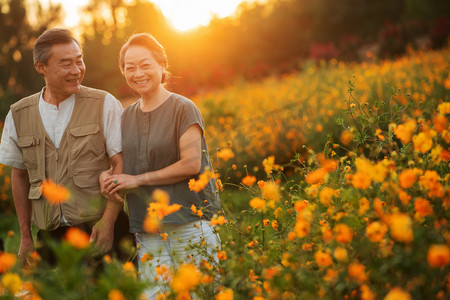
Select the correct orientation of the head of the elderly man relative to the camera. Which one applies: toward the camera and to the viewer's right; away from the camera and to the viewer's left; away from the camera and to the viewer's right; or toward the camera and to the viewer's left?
toward the camera and to the viewer's right

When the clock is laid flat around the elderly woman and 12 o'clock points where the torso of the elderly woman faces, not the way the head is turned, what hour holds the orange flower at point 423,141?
The orange flower is roughly at 9 o'clock from the elderly woman.

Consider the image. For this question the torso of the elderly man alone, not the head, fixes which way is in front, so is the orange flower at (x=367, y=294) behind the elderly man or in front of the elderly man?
in front

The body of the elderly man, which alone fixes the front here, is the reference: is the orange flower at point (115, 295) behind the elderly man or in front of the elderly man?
in front

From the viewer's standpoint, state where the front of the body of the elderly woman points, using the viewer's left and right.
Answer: facing the viewer and to the left of the viewer

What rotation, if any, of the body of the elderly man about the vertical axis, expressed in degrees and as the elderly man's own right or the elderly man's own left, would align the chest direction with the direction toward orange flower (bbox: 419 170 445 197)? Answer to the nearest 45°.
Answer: approximately 45° to the elderly man's own left

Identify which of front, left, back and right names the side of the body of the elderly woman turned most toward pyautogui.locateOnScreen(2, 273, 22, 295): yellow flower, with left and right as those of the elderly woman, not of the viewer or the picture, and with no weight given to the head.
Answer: front

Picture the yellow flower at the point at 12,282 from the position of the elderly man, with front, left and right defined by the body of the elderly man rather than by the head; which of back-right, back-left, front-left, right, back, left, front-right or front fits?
front

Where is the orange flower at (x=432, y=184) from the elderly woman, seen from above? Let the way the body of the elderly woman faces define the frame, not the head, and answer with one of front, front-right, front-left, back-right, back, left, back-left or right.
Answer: left

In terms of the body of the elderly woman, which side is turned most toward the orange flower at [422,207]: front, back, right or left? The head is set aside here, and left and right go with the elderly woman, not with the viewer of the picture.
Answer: left

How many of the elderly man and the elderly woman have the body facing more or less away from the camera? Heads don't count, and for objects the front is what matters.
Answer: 0

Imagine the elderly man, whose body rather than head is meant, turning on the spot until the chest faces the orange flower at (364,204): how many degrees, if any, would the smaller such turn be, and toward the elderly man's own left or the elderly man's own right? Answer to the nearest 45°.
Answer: approximately 45° to the elderly man's own left

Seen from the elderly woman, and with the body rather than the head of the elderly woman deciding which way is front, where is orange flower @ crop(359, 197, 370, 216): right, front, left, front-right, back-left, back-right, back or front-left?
left

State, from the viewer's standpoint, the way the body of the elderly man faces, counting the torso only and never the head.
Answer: toward the camera

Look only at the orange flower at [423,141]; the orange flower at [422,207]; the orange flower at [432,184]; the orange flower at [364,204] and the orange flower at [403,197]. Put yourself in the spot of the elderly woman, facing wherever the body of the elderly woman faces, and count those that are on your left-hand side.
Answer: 5
